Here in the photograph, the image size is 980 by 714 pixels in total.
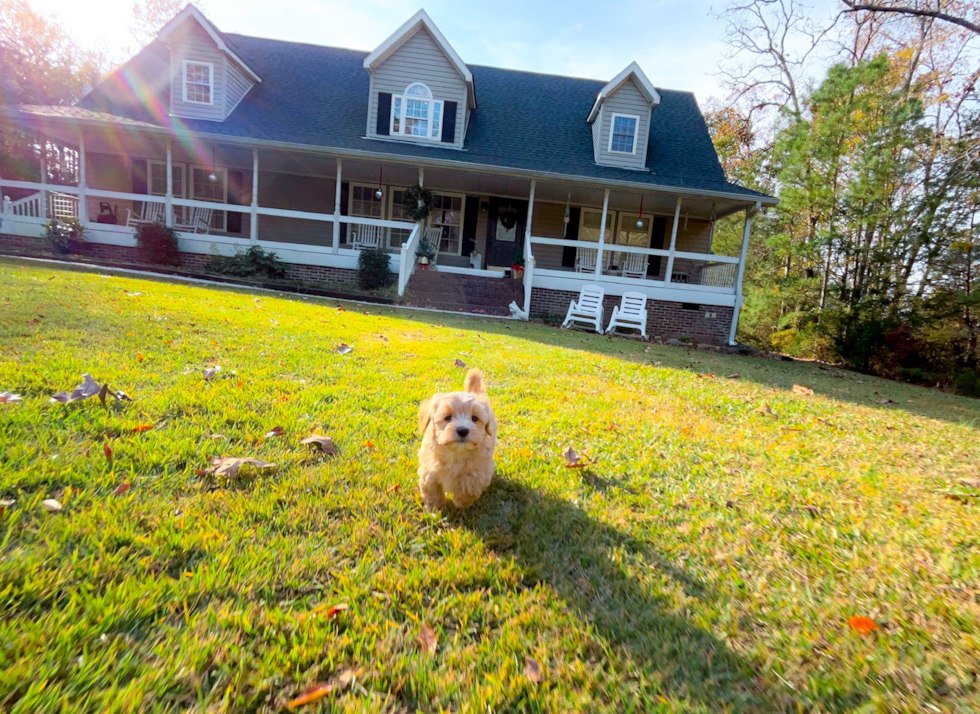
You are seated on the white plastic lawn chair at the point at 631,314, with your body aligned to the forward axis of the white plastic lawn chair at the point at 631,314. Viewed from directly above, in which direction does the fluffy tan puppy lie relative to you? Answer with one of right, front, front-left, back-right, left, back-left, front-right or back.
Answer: front-left

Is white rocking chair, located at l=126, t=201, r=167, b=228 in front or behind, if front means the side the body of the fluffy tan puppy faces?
behind

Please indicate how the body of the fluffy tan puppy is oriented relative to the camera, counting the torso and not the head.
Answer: toward the camera

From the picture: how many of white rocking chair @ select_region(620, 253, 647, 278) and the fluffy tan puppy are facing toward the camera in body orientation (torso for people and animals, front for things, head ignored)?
2

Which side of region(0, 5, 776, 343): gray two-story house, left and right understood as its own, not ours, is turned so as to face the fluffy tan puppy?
front

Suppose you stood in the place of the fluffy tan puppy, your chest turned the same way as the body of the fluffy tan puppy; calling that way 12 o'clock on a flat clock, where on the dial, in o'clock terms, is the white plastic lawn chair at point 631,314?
The white plastic lawn chair is roughly at 7 o'clock from the fluffy tan puppy.

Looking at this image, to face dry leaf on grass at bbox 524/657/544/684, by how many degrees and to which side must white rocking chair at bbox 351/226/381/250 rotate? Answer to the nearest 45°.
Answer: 0° — it already faces it

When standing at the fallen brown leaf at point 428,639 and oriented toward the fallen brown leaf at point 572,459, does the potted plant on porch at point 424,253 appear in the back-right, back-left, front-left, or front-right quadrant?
front-left

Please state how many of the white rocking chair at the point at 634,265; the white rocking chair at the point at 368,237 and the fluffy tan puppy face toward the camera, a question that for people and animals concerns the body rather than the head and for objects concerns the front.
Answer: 3

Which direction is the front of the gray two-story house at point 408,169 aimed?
toward the camera

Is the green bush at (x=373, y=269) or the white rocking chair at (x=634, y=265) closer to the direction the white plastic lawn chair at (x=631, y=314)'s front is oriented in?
the green bush

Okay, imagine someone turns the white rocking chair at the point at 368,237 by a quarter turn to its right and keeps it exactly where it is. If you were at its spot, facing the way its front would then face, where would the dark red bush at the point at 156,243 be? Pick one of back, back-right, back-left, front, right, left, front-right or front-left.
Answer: front

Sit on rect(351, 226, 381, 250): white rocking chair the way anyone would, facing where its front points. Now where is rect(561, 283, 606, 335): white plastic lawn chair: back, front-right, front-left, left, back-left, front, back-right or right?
front-left

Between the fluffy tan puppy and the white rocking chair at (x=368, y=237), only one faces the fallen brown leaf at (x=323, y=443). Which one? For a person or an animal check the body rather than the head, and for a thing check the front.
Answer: the white rocking chair

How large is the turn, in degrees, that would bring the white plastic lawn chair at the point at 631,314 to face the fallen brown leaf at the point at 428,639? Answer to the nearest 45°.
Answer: approximately 45° to its left

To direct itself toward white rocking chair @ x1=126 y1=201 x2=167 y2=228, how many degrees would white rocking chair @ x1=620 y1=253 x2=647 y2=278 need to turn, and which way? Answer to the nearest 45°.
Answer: approximately 90° to its right

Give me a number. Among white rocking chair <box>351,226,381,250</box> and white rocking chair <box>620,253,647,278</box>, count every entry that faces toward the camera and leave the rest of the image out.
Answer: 2

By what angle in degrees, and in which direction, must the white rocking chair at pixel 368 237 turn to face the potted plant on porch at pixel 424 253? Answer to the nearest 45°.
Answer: approximately 45° to its left

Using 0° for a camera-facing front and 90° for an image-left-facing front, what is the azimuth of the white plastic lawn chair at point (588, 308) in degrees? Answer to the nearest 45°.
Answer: approximately 45°

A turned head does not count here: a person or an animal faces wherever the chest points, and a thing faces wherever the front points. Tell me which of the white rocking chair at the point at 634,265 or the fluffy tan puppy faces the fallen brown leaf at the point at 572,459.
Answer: the white rocking chair

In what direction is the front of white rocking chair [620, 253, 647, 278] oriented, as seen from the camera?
facing the viewer

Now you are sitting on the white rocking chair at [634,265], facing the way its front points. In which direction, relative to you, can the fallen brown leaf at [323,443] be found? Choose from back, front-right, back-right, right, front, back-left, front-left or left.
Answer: front
